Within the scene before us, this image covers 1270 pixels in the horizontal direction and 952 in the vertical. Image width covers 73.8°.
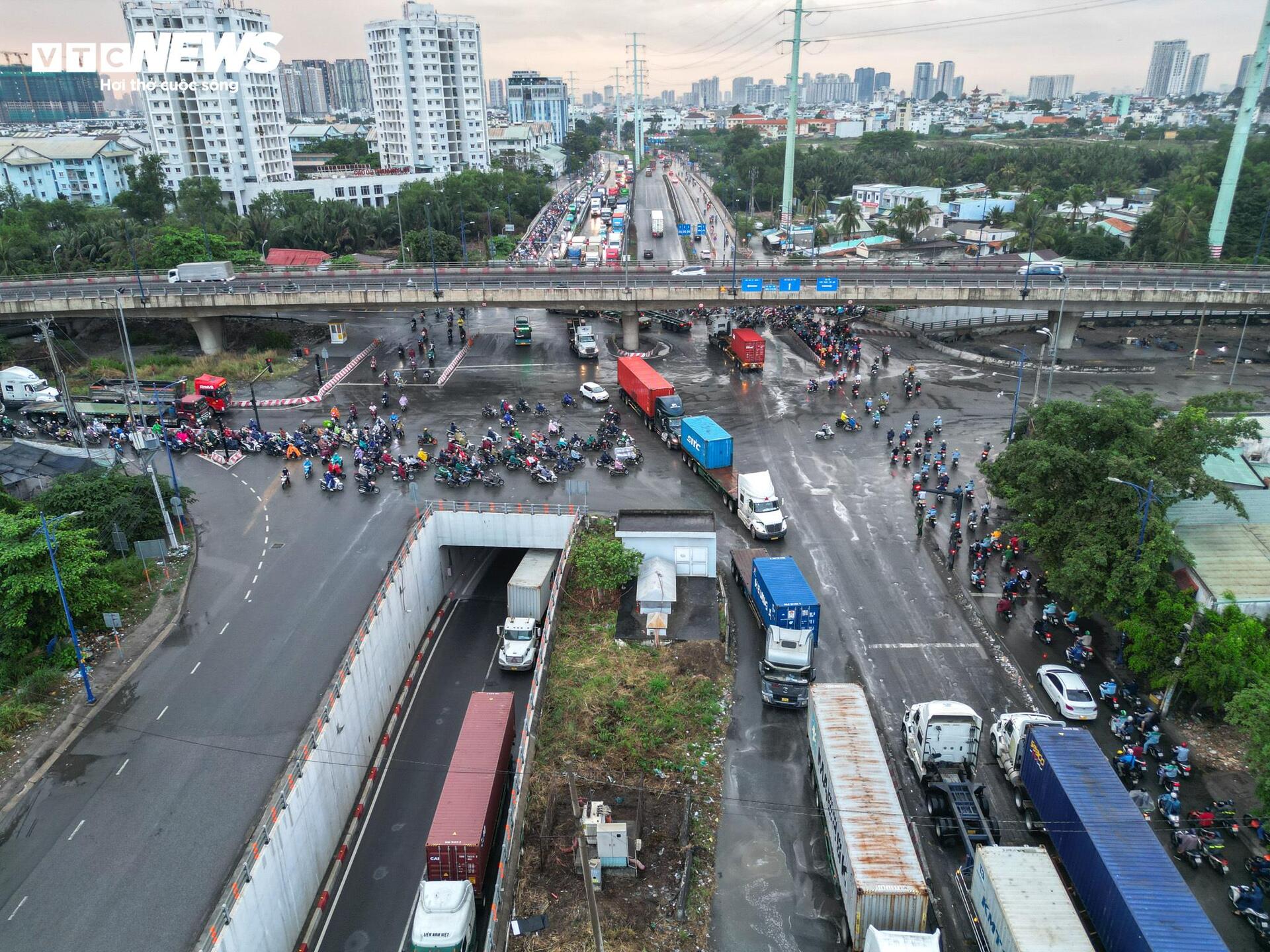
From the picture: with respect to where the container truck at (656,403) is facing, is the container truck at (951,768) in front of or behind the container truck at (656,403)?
in front

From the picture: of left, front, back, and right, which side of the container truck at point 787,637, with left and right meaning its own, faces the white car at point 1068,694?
left

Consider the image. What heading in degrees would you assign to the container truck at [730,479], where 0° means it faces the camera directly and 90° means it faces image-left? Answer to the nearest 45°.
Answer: approximately 315°

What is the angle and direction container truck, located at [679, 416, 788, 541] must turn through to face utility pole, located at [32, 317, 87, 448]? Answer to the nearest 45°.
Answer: approximately 135° to its right

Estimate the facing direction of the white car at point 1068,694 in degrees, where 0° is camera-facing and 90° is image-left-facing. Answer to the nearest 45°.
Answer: approximately 135°

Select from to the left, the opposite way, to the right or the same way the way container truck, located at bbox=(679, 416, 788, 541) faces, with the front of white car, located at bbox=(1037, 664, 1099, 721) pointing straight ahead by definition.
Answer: the opposite way

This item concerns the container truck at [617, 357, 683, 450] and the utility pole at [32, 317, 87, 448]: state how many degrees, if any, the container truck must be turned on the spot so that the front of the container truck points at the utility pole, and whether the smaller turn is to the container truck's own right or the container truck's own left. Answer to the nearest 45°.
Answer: approximately 135° to the container truck's own right

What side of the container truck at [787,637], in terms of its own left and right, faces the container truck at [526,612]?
right

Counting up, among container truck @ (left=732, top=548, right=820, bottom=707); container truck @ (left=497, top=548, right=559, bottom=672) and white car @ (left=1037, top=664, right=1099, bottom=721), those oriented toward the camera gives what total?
2

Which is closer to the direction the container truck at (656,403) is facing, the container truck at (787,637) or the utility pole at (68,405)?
the container truck

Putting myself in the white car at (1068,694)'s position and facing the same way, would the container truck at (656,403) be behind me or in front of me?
in front

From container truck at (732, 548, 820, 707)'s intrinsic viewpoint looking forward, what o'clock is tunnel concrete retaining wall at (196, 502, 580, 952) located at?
The tunnel concrete retaining wall is roughly at 2 o'clock from the container truck.
